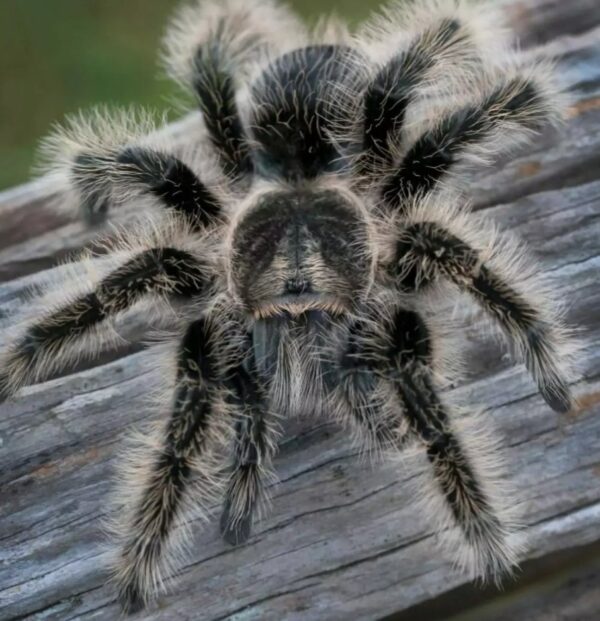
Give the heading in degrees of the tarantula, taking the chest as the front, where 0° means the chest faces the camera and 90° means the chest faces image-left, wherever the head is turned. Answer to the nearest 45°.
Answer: approximately 0°
